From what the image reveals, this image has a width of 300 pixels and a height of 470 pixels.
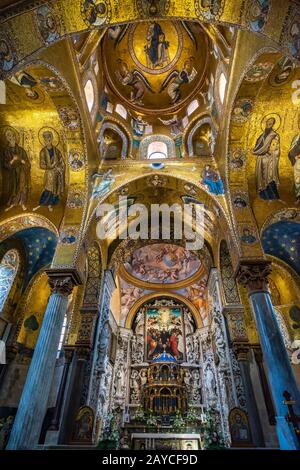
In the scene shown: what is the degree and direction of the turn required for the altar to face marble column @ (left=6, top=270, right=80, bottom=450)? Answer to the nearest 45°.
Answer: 0° — it already faces it

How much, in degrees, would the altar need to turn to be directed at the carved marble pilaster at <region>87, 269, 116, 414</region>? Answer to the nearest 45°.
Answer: approximately 45° to its right

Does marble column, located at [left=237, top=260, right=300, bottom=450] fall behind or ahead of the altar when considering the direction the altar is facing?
ahead

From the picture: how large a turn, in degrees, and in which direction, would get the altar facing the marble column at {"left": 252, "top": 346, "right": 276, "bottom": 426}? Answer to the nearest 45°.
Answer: approximately 45° to its left

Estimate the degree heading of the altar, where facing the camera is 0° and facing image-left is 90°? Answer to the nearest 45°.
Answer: approximately 0°

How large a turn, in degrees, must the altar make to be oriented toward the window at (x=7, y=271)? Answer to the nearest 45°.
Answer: approximately 45° to its right

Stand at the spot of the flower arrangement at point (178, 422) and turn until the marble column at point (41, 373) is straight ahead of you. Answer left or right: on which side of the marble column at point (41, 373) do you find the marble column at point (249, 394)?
left

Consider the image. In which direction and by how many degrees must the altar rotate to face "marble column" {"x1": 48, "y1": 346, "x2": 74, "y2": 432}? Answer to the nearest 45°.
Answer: approximately 45° to its right
